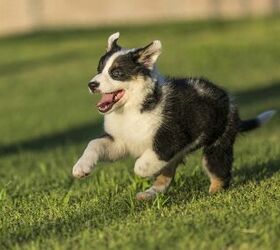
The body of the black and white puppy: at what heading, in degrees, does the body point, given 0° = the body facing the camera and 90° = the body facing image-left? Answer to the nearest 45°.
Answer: approximately 45°
